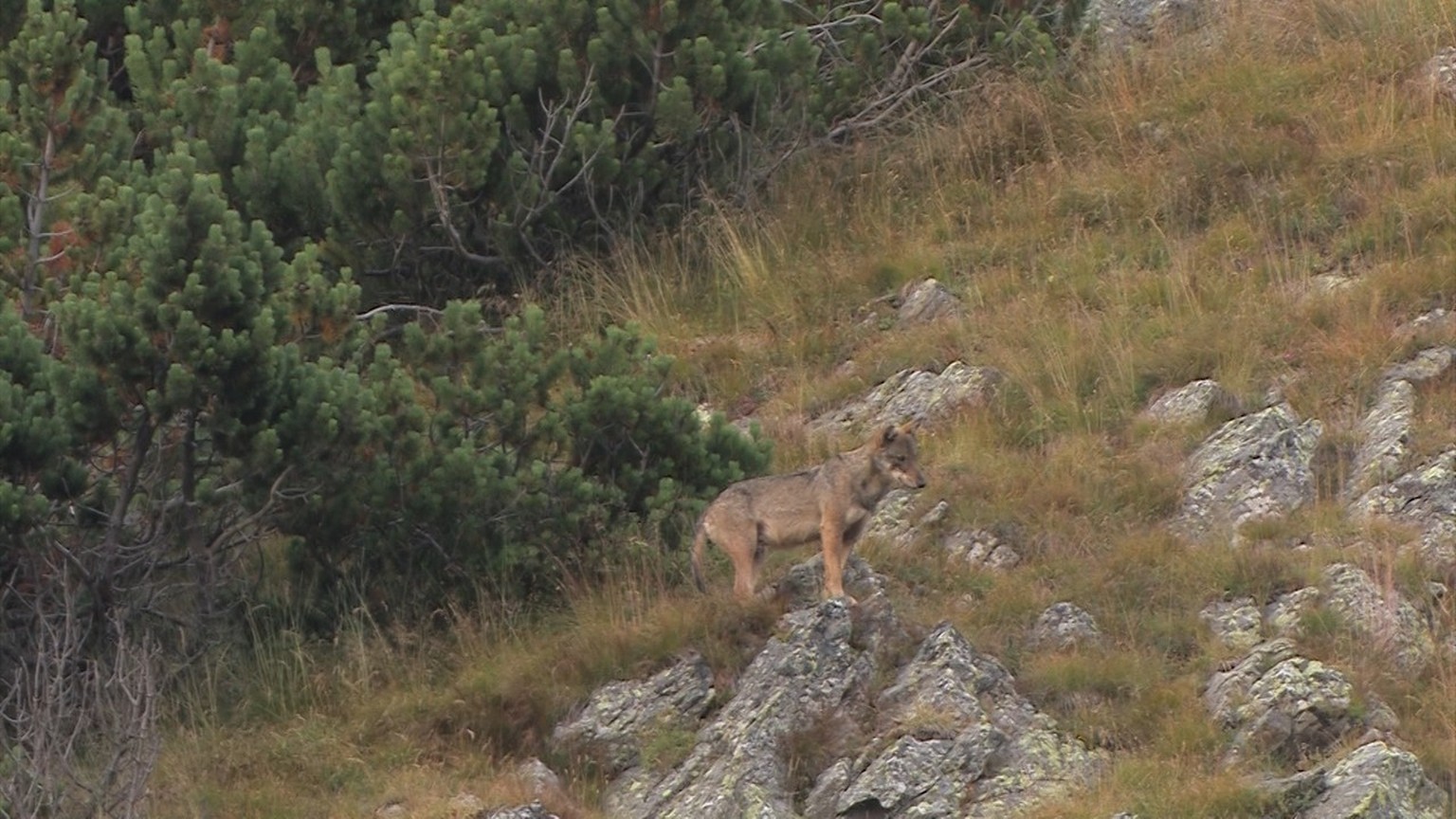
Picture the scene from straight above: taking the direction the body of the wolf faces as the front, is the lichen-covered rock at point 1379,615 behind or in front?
in front

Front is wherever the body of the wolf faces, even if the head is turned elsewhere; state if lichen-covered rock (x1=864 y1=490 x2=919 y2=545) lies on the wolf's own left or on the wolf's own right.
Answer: on the wolf's own left

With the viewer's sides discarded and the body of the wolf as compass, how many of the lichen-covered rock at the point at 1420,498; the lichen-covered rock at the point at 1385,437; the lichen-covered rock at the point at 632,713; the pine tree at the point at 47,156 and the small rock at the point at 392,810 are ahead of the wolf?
2

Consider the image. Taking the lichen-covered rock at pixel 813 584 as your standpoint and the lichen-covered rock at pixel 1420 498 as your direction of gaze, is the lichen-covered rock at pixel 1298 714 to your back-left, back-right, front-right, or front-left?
front-right

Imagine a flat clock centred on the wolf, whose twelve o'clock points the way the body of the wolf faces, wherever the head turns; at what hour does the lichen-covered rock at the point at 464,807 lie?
The lichen-covered rock is roughly at 5 o'clock from the wolf.

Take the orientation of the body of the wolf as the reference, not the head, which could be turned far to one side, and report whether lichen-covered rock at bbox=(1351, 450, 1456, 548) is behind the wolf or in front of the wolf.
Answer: in front

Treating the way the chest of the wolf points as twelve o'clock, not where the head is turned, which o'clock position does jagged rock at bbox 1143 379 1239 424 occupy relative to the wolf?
The jagged rock is roughly at 11 o'clock from the wolf.

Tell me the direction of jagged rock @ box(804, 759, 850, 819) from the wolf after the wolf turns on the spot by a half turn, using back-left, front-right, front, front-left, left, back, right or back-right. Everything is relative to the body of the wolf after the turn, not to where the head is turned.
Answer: left

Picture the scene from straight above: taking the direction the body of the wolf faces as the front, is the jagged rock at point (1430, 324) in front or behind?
in front

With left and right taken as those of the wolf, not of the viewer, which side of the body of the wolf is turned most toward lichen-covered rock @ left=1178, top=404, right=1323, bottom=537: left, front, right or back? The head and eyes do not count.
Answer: front

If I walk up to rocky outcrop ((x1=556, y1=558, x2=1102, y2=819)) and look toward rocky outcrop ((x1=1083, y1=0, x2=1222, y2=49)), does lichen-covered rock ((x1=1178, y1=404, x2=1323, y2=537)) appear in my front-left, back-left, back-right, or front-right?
front-right

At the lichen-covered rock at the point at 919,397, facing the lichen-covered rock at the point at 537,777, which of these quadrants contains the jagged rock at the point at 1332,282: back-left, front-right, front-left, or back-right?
back-left

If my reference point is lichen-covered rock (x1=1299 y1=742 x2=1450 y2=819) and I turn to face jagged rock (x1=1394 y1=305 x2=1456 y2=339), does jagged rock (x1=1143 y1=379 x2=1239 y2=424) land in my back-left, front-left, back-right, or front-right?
front-left

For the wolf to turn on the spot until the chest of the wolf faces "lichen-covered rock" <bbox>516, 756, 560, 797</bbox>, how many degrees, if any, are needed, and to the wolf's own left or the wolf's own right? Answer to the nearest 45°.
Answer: approximately 135° to the wolf's own right

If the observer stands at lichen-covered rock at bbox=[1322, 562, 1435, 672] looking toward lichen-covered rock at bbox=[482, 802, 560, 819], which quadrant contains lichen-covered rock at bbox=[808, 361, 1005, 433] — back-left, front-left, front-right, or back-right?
front-right

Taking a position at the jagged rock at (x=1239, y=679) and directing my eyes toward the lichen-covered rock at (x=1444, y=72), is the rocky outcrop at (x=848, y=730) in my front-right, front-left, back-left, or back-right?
back-left

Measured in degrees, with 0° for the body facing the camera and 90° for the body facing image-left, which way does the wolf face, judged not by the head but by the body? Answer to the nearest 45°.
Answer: approximately 270°
